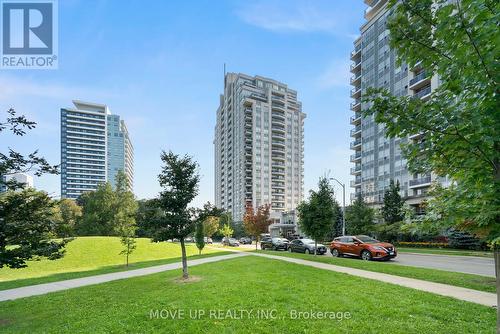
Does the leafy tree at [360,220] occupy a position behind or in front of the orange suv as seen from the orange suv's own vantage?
behind

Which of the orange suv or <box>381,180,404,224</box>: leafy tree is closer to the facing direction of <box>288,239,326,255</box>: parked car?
the orange suv

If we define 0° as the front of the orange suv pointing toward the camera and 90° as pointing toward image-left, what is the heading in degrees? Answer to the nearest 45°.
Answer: approximately 315°
